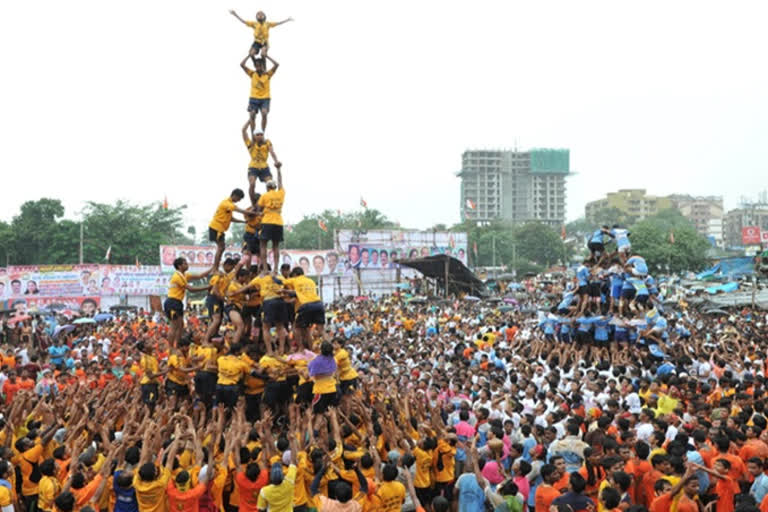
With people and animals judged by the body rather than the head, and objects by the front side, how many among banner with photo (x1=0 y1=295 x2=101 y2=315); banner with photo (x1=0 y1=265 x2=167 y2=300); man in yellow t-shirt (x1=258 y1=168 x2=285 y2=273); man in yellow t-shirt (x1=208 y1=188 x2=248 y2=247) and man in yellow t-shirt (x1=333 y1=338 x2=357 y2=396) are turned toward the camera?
2

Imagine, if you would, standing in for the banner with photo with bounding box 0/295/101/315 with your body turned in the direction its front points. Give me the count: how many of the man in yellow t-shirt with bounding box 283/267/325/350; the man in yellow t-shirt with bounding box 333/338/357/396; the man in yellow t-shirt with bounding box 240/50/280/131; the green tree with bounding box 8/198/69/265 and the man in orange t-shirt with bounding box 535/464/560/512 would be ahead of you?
4

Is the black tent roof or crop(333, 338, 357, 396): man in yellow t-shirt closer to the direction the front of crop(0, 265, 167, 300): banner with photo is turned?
the man in yellow t-shirt

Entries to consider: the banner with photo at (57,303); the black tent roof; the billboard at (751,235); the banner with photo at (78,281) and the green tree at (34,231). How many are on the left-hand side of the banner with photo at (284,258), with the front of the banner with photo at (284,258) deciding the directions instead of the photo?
2

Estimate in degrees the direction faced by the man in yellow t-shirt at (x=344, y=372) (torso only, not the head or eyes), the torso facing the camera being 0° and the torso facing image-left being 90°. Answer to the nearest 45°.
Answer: approximately 90°

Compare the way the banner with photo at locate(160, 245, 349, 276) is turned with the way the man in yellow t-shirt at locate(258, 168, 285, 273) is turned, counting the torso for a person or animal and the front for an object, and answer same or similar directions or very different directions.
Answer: very different directions

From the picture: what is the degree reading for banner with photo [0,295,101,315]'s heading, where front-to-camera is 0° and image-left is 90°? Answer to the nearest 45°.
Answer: approximately 0°

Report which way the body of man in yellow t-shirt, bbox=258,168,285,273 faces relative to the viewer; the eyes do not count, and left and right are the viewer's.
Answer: facing away from the viewer

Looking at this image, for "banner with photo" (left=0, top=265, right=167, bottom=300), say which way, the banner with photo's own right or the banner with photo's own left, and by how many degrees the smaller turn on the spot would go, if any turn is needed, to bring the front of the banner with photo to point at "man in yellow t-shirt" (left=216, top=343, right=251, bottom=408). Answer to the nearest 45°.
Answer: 0° — it already faces them

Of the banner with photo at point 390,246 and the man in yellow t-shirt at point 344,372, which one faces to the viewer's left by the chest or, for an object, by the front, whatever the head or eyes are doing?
the man in yellow t-shirt
